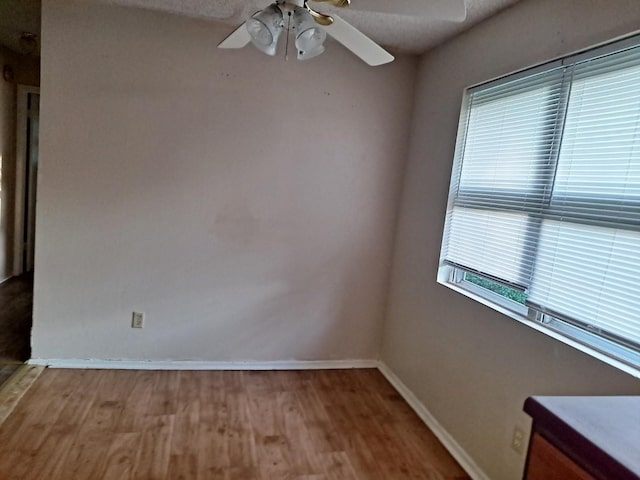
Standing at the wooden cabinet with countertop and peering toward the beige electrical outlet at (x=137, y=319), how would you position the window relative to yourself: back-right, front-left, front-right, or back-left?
front-right

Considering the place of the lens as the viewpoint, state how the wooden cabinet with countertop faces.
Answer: facing the viewer and to the left of the viewer

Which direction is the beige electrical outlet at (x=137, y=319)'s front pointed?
toward the camera

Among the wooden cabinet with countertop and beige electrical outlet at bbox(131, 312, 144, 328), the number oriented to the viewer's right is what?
0

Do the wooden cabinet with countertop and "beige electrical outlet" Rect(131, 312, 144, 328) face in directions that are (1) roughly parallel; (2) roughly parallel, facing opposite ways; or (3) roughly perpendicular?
roughly perpendicular

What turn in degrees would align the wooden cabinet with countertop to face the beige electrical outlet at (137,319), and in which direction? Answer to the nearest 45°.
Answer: approximately 45° to its right

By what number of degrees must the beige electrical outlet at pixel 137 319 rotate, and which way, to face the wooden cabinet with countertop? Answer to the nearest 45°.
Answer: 0° — it already faces it

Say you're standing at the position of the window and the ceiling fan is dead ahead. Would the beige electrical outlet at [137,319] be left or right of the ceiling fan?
right

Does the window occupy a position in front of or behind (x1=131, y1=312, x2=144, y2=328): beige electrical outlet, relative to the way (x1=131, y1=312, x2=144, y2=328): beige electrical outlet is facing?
in front

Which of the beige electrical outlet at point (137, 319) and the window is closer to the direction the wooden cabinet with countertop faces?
the beige electrical outlet

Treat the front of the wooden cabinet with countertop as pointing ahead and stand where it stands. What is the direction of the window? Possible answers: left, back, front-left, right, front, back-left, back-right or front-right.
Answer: back-right
